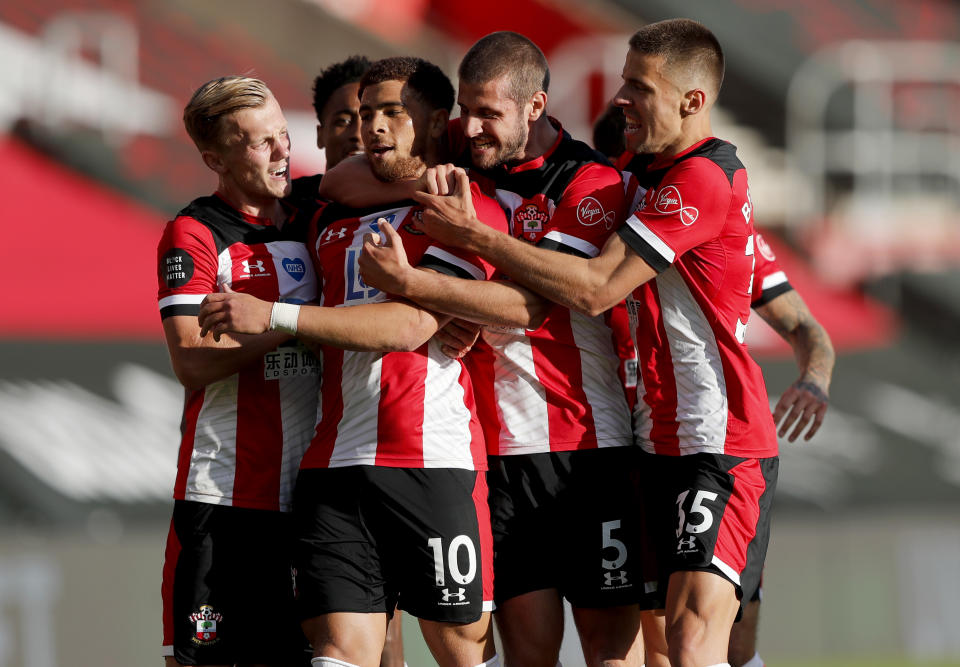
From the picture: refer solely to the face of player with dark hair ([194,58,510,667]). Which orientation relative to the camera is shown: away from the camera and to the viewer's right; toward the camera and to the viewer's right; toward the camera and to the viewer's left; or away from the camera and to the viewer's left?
toward the camera and to the viewer's left

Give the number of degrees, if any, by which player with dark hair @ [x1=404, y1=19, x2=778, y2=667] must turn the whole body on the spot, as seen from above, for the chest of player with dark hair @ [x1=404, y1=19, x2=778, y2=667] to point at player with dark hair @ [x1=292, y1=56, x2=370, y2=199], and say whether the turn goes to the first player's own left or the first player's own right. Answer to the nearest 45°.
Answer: approximately 45° to the first player's own right

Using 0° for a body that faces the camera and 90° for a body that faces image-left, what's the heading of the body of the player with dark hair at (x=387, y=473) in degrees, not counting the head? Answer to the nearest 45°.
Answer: approximately 45°

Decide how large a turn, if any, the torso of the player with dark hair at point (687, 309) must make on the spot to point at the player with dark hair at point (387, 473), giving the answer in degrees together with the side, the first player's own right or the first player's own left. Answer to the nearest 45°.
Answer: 0° — they already face them

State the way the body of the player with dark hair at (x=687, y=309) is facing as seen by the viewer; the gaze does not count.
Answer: to the viewer's left
